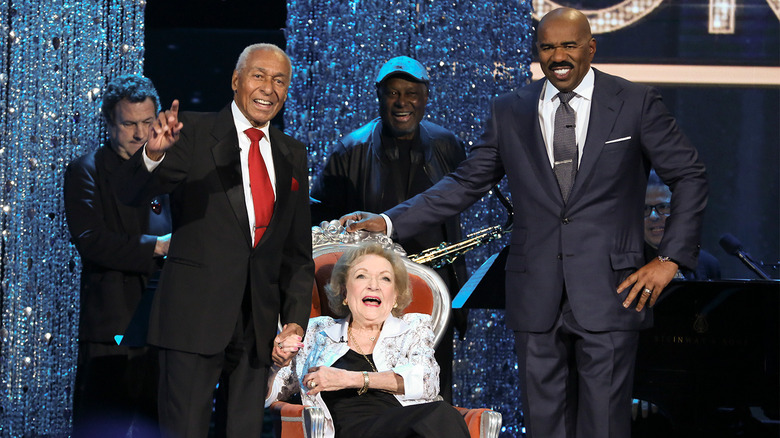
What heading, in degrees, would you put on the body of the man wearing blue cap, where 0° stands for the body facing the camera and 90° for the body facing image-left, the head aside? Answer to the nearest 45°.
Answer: approximately 0°

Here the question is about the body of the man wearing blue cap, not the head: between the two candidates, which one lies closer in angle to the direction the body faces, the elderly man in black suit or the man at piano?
the elderly man in black suit

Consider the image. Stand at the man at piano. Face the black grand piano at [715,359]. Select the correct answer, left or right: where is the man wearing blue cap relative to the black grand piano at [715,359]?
right

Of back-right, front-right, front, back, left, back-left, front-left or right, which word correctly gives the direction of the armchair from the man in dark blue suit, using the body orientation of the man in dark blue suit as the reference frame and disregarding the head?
back-right

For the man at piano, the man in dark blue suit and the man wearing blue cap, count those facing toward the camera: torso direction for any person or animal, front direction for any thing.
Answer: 3

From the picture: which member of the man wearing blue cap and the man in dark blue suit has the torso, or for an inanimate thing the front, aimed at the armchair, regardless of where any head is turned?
the man wearing blue cap

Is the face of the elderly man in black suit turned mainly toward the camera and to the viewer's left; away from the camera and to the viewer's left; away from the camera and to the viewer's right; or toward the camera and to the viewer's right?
toward the camera and to the viewer's right

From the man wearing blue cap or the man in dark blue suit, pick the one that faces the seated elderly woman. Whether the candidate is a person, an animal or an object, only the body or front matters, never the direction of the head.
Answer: the man wearing blue cap

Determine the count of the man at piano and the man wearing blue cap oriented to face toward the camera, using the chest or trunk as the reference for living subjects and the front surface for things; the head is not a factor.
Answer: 2

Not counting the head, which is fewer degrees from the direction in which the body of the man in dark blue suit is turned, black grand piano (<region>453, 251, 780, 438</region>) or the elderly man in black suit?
the elderly man in black suit

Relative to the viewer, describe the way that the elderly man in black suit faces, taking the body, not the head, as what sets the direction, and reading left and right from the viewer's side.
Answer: facing the viewer and to the right of the viewer

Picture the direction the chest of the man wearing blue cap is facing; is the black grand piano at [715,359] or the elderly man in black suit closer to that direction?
the elderly man in black suit

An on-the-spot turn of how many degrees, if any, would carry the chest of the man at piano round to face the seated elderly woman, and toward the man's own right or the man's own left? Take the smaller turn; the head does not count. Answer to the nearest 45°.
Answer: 0° — they already face them
